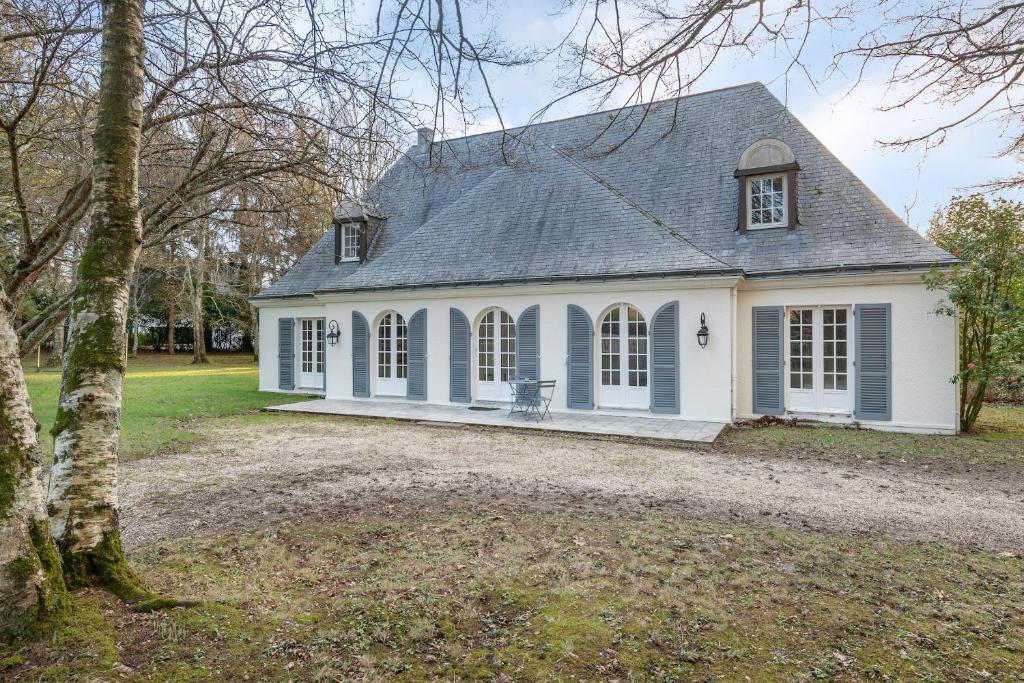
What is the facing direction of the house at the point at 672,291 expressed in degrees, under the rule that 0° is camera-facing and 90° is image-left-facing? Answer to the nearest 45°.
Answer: approximately 45°
